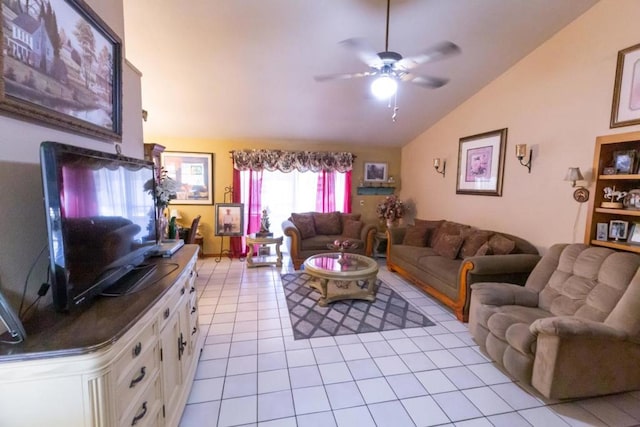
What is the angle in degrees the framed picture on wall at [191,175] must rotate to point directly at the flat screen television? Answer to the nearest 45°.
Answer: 0° — it already faces it

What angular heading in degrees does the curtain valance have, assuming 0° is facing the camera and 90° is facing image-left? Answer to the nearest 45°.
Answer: approximately 0°

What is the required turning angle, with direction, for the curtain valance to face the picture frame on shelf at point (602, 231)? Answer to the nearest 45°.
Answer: approximately 45° to its left

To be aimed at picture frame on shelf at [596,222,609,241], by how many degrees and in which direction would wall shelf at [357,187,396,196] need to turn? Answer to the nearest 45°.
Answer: approximately 45° to its left

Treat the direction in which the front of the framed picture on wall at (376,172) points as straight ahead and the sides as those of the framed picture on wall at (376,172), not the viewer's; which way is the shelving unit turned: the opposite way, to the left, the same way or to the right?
to the right

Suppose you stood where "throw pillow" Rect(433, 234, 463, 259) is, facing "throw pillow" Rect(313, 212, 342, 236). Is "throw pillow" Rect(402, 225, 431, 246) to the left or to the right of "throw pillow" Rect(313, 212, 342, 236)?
right

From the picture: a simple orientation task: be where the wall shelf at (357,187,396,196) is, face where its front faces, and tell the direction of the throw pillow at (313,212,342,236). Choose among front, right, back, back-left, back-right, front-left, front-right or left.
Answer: front-right

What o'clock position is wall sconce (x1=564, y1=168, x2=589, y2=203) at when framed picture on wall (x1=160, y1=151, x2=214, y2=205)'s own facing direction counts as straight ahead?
The wall sconce is roughly at 11 o'clock from the framed picture on wall.

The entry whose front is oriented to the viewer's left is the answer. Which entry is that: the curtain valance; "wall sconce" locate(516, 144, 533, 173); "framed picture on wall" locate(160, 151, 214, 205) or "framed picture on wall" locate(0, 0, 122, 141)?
the wall sconce
